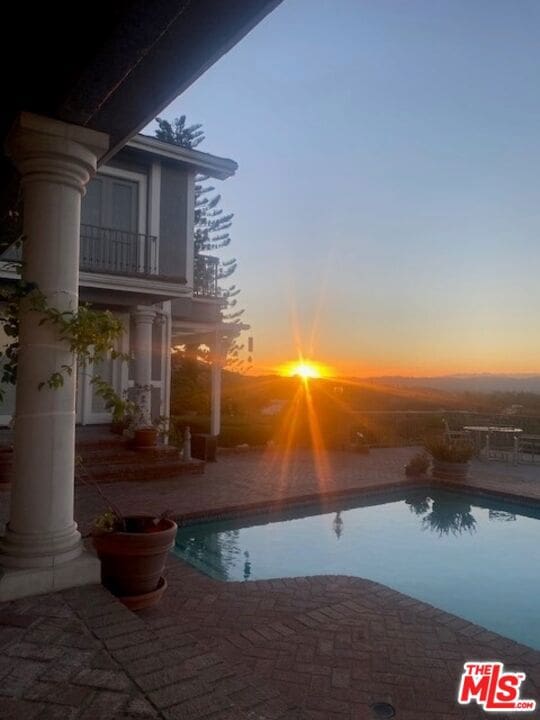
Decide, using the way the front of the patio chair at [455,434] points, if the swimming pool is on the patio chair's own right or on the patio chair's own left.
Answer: on the patio chair's own right

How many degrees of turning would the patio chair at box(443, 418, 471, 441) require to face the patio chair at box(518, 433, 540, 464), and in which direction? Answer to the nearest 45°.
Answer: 0° — it already faces it

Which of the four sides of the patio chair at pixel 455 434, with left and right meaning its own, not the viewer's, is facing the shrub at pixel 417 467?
right

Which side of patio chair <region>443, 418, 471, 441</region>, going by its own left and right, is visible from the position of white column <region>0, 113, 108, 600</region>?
right

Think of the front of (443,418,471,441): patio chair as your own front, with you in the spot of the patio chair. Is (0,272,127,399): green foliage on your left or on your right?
on your right

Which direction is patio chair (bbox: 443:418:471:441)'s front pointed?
to the viewer's right

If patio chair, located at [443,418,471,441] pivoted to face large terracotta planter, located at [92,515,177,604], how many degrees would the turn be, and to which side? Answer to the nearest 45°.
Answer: approximately 90° to its right

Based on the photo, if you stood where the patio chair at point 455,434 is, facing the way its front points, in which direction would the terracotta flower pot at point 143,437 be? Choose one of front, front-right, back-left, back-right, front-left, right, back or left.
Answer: back-right

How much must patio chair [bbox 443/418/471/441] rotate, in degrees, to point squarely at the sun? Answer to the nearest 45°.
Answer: approximately 135° to its left
